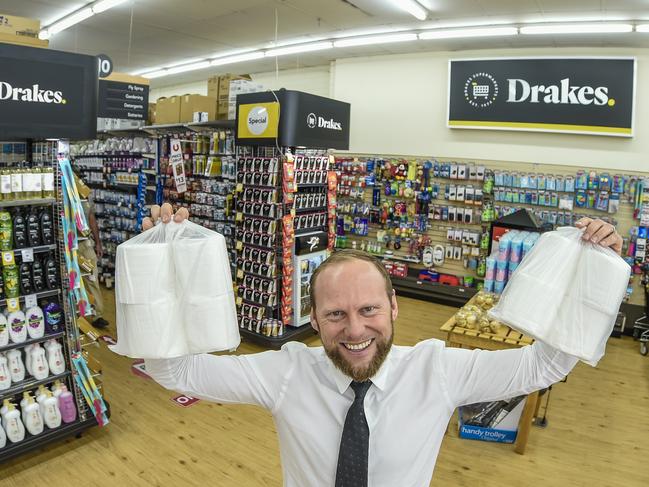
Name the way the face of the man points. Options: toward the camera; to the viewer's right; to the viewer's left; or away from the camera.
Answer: toward the camera

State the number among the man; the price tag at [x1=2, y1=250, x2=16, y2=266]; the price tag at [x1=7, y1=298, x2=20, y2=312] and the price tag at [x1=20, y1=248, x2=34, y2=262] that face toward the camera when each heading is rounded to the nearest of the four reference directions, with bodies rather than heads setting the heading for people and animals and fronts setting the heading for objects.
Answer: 4

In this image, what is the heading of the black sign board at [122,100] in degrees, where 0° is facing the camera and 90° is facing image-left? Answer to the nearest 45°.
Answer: approximately 315°

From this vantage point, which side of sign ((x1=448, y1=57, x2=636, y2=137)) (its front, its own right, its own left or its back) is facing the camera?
front

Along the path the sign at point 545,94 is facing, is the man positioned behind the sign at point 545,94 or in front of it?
in front

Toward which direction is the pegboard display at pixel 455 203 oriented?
toward the camera

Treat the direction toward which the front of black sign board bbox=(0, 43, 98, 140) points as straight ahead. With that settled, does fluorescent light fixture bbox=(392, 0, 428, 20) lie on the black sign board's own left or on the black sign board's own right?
on the black sign board's own left

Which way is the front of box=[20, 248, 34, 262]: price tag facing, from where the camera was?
facing the viewer

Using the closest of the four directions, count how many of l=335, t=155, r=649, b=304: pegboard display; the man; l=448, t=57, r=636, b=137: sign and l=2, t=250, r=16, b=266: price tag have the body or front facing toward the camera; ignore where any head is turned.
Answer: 4

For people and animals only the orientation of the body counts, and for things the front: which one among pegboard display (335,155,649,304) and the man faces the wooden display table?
the pegboard display
